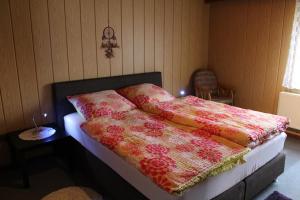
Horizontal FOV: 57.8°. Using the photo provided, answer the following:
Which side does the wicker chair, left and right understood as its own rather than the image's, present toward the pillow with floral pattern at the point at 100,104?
right

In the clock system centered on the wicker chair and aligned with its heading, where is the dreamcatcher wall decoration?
The dreamcatcher wall decoration is roughly at 3 o'clock from the wicker chair.

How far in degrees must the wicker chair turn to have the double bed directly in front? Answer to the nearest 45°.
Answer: approximately 45° to its right

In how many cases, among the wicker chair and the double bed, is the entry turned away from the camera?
0

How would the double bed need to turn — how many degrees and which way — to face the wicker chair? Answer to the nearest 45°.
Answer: approximately 135° to its left

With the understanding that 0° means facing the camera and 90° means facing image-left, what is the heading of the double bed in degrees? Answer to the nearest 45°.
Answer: approximately 315°
